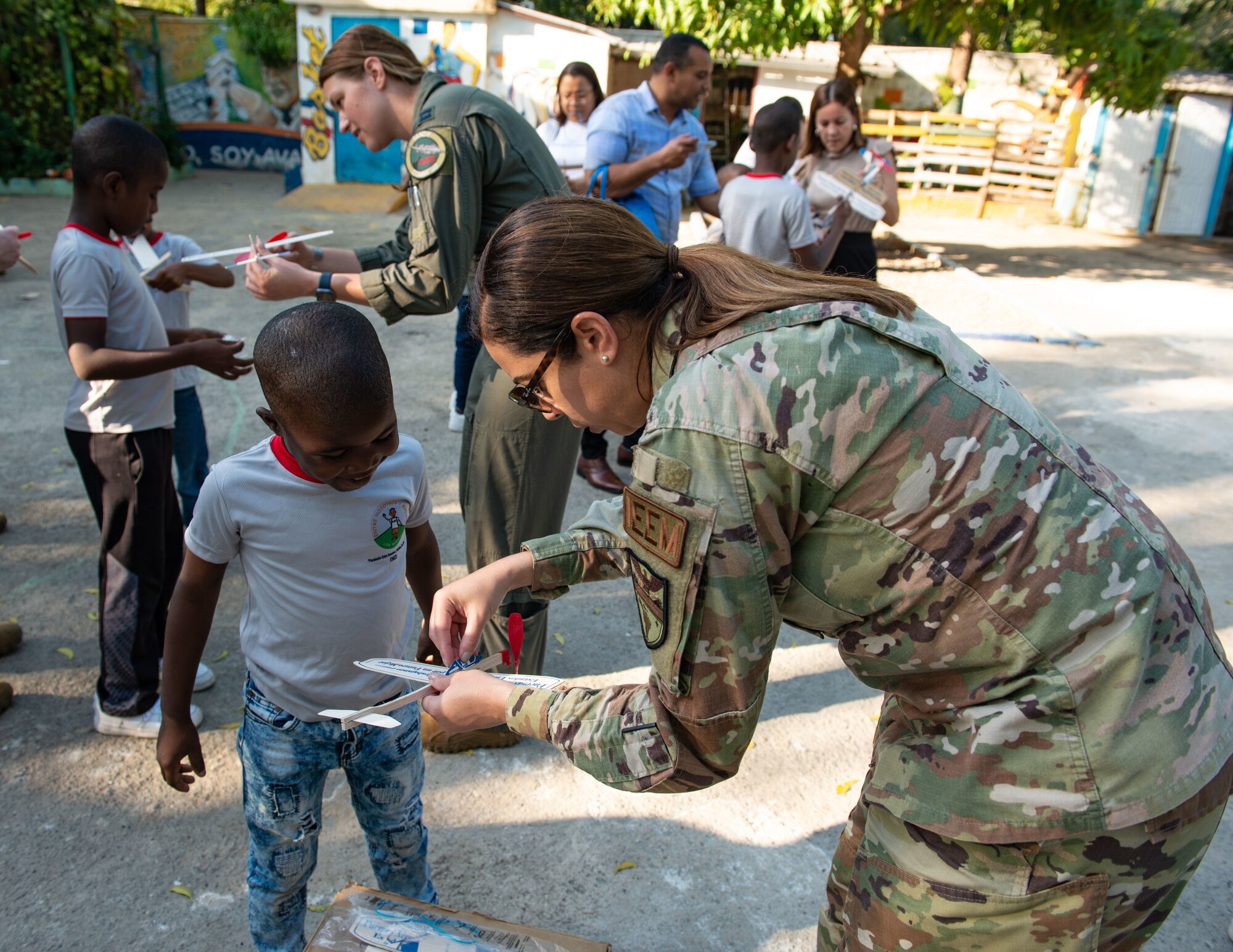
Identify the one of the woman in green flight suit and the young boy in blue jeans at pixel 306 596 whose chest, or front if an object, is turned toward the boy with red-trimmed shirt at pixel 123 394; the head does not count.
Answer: the woman in green flight suit

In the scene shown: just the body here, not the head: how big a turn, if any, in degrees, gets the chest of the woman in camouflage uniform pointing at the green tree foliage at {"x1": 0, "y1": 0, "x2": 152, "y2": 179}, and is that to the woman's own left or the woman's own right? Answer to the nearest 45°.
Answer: approximately 45° to the woman's own right

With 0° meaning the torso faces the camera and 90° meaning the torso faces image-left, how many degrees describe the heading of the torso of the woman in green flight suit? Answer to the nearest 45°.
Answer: approximately 90°

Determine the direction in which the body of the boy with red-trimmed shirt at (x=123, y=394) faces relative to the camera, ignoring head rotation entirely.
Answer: to the viewer's right

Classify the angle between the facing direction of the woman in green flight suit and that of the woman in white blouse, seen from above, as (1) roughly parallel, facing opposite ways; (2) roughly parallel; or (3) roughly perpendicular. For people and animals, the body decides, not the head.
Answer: roughly perpendicular

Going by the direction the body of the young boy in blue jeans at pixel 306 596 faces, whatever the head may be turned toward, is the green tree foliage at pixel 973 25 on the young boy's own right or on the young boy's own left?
on the young boy's own left

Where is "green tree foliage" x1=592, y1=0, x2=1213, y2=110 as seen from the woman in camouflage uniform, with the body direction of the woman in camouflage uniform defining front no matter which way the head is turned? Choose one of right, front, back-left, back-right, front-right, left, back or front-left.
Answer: right

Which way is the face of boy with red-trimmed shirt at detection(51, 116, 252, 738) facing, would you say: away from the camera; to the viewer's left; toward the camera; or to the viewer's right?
to the viewer's right

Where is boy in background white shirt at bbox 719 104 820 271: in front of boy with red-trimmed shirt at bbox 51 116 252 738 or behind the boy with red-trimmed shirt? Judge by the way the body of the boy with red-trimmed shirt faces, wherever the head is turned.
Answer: in front

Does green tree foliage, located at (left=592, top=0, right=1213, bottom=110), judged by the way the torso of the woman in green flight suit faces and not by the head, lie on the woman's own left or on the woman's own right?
on the woman's own right

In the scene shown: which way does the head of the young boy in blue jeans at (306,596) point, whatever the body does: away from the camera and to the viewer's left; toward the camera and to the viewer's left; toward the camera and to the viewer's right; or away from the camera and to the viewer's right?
toward the camera and to the viewer's right

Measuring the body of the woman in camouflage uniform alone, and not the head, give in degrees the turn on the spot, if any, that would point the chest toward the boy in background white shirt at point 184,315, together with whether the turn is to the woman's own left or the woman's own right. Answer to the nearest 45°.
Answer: approximately 45° to the woman's own right

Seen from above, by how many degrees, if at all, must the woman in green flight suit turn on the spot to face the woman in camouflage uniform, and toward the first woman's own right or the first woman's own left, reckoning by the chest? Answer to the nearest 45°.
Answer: approximately 90° to the first woman's own left

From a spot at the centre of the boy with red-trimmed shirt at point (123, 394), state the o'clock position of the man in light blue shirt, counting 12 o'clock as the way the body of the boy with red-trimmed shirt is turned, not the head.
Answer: The man in light blue shirt is roughly at 11 o'clock from the boy with red-trimmed shirt.
